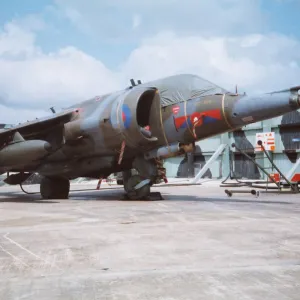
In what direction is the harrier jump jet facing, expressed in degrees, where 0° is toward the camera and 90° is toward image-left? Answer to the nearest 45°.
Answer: approximately 315°

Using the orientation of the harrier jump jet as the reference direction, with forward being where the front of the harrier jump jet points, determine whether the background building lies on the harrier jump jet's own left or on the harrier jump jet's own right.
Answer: on the harrier jump jet's own left
